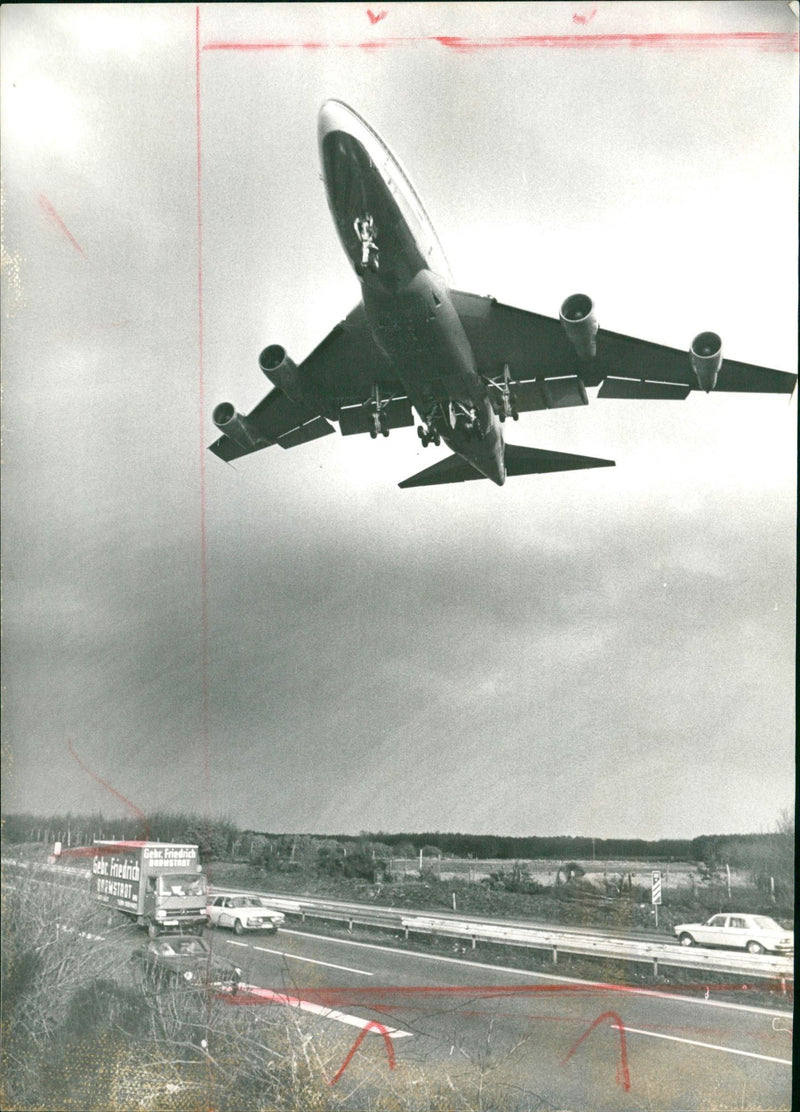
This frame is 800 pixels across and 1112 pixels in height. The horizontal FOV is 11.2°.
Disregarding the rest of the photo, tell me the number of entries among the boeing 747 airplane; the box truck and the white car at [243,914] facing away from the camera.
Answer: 0

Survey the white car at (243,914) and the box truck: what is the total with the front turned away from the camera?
0

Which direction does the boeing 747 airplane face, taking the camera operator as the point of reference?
facing the viewer and to the left of the viewer

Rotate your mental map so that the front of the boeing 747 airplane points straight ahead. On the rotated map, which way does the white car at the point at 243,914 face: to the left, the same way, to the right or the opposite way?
to the left

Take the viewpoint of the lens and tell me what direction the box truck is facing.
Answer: facing the viewer and to the right of the viewer
